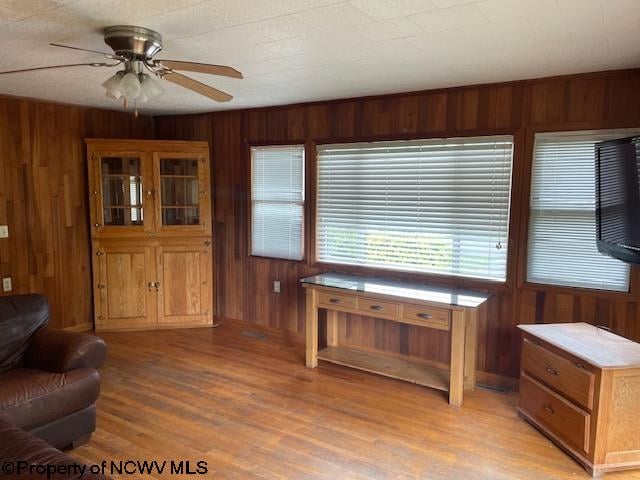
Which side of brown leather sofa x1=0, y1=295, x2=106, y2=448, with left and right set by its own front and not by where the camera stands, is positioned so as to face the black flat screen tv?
front

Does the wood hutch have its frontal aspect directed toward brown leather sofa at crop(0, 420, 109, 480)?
yes

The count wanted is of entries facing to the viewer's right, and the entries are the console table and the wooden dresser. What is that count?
0

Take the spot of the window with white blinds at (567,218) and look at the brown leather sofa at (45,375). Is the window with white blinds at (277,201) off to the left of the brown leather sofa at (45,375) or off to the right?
right

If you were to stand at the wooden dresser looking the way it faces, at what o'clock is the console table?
The console table is roughly at 2 o'clock from the wooden dresser.

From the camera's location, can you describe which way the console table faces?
facing the viewer and to the left of the viewer

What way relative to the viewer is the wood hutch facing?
toward the camera

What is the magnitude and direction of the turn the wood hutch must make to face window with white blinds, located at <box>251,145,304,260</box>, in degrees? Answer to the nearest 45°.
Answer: approximately 45° to its left

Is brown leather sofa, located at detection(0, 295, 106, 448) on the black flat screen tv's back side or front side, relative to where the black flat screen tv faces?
on the front side

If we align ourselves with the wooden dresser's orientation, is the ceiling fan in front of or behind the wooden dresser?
in front

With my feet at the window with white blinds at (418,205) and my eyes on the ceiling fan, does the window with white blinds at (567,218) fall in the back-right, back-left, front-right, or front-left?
back-left

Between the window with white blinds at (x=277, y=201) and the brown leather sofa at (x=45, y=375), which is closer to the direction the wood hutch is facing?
the brown leather sofa

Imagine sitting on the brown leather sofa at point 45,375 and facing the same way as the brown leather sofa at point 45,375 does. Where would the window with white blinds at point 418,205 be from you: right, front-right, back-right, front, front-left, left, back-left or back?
front-left

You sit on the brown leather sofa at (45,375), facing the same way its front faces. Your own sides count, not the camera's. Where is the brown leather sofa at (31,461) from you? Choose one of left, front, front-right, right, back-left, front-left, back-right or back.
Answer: front-right
